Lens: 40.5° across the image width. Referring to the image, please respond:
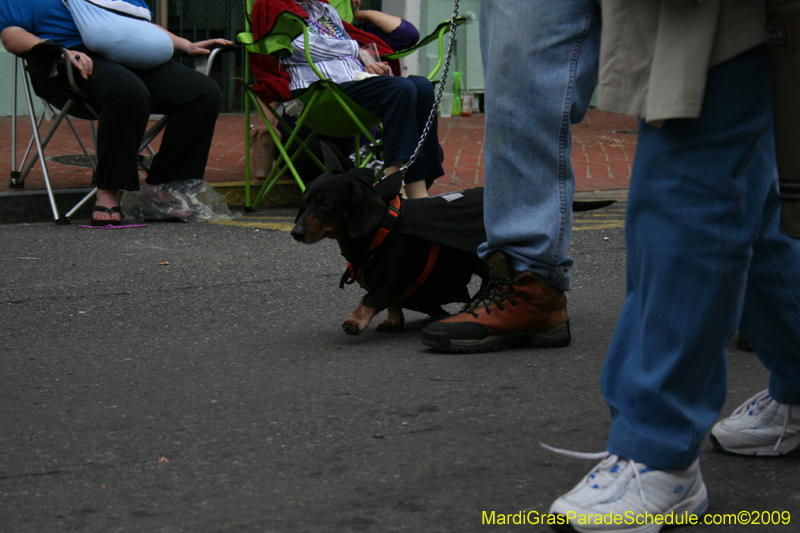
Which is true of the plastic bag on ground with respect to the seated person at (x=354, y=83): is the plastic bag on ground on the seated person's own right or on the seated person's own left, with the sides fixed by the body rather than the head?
on the seated person's own right

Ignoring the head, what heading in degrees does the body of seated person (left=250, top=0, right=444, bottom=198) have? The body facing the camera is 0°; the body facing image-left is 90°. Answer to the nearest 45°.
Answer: approximately 315°

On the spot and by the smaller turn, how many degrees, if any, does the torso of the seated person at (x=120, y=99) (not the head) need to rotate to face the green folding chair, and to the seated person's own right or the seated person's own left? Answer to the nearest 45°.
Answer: approximately 45° to the seated person's own left

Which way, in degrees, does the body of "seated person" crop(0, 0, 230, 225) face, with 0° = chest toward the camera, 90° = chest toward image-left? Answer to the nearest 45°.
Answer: approximately 315°

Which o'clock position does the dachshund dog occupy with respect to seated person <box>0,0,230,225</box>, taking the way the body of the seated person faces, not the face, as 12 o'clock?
The dachshund dog is roughly at 1 o'clock from the seated person.

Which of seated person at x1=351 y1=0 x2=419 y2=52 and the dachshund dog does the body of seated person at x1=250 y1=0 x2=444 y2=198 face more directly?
the dachshund dog

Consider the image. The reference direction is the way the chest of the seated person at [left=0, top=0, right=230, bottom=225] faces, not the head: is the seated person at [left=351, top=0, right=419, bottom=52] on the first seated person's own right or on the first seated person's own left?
on the first seated person's own left

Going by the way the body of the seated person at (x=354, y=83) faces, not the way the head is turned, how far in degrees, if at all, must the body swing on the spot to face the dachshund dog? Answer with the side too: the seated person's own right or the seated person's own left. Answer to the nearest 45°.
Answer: approximately 45° to the seated person's own right
